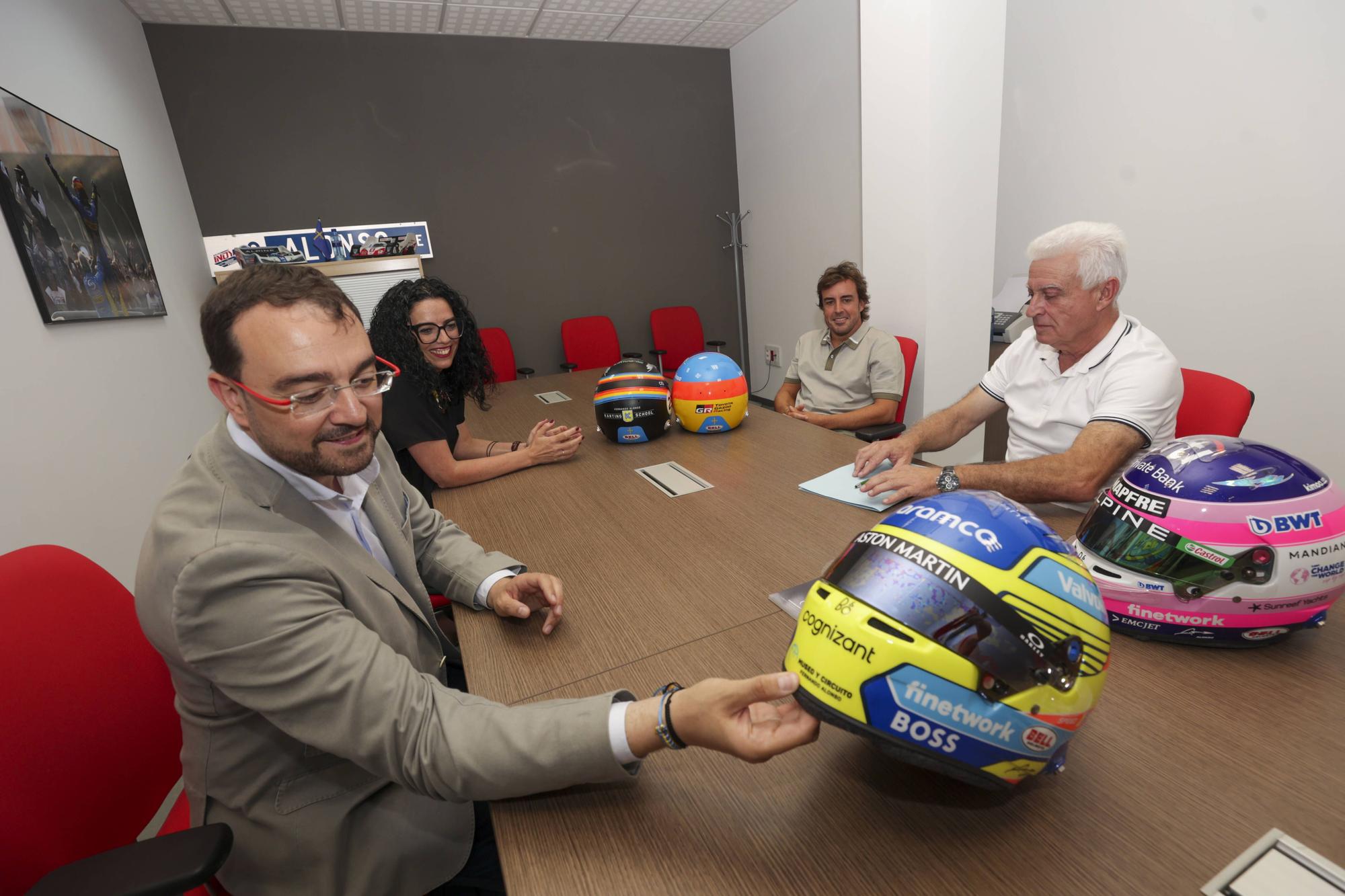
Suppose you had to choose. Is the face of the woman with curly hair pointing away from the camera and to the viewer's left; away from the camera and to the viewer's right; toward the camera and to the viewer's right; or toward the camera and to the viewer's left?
toward the camera and to the viewer's right

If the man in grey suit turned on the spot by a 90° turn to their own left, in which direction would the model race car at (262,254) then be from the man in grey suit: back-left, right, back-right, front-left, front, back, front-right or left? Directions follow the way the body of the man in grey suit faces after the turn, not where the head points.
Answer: front-left

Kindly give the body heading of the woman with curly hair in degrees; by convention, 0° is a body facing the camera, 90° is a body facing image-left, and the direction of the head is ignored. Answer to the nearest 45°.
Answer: approximately 315°

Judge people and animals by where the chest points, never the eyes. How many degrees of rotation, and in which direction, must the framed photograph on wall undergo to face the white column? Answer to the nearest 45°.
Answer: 0° — it already faces it

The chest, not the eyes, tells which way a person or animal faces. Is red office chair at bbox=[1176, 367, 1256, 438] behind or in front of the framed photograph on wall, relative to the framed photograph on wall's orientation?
in front

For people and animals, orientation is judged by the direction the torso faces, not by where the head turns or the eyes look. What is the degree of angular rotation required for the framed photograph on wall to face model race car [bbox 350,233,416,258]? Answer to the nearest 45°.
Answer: approximately 90° to its left

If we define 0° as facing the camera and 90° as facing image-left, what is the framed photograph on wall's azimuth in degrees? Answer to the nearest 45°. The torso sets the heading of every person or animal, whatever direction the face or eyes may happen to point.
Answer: approximately 315°

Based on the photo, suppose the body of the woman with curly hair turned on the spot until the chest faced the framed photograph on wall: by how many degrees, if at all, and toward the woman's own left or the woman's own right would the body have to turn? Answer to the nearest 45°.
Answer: approximately 180°

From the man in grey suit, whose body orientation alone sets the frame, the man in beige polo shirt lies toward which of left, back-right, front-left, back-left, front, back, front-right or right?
left

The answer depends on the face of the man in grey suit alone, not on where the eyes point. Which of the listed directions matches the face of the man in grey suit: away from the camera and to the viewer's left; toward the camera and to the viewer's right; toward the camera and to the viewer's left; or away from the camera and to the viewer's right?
toward the camera and to the viewer's right

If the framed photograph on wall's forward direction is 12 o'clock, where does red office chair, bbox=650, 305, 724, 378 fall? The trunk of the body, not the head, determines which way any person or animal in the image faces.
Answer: The red office chair is roughly at 10 o'clock from the framed photograph on wall.

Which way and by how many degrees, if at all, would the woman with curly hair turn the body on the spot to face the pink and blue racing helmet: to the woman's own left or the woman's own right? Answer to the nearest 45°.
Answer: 0° — they already face it
